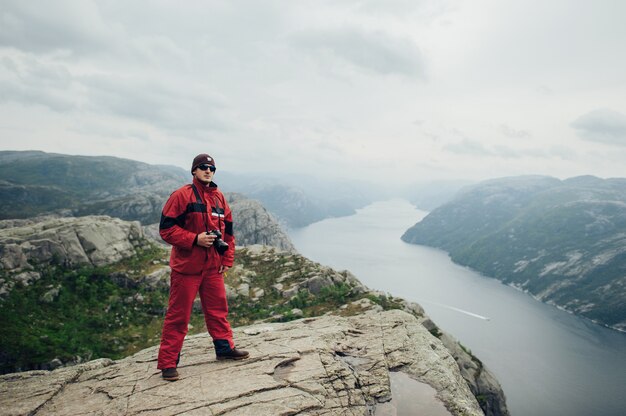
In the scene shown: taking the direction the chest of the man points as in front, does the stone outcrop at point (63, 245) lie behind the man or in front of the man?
behind

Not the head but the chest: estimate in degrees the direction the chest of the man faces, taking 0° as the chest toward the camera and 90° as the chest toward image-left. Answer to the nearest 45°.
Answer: approximately 315°
